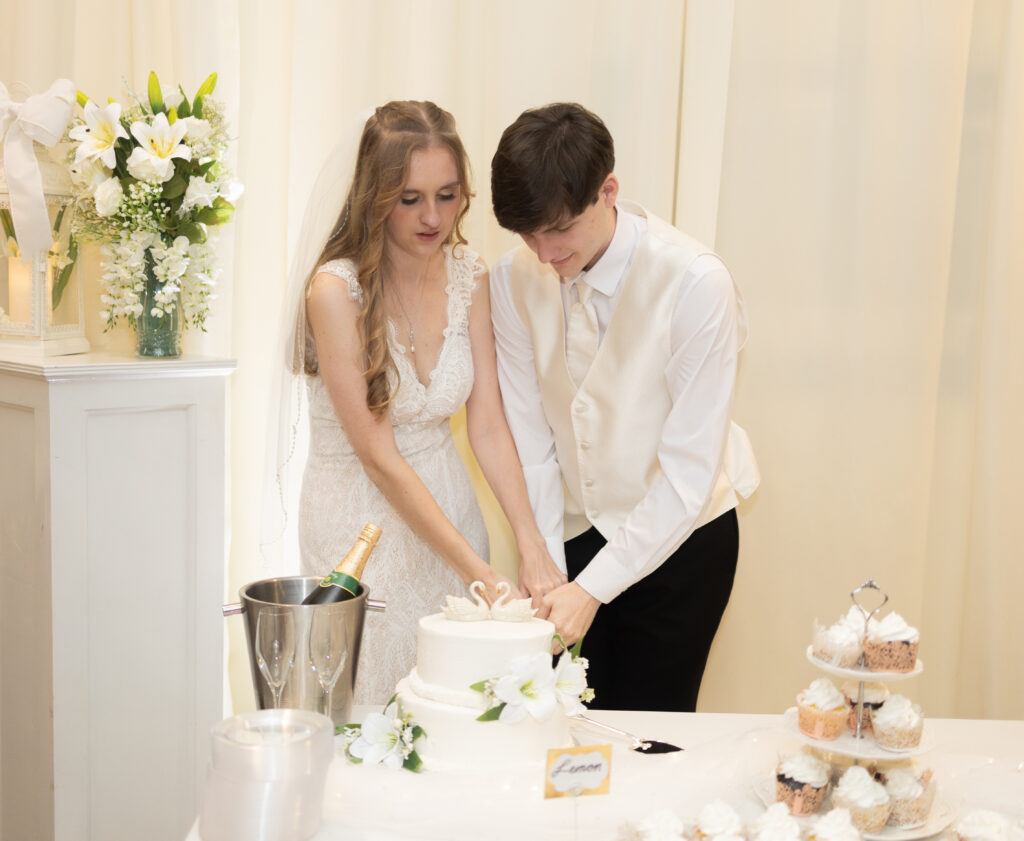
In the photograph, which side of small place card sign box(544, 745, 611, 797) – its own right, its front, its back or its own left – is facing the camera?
front

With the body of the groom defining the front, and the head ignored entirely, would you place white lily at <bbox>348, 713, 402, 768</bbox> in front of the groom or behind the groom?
in front

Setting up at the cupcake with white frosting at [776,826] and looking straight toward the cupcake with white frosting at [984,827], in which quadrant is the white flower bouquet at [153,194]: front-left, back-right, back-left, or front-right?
back-left

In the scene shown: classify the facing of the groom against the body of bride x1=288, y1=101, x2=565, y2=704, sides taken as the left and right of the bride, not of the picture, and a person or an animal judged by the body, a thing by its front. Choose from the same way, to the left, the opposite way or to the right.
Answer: to the right

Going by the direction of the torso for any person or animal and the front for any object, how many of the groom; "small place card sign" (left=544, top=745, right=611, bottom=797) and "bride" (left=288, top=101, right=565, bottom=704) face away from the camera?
0

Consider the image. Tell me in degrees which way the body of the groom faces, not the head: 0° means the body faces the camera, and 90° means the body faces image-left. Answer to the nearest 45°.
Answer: approximately 45°

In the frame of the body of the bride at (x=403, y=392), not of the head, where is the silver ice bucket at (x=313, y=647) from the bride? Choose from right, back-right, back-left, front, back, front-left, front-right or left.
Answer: front-right

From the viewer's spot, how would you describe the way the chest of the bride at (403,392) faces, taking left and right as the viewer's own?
facing the viewer and to the right of the viewer

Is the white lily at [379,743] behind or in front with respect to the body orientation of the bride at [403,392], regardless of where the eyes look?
in front

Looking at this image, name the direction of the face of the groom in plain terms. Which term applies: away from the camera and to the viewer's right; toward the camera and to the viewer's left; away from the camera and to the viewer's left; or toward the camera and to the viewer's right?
toward the camera and to the viewer's left
